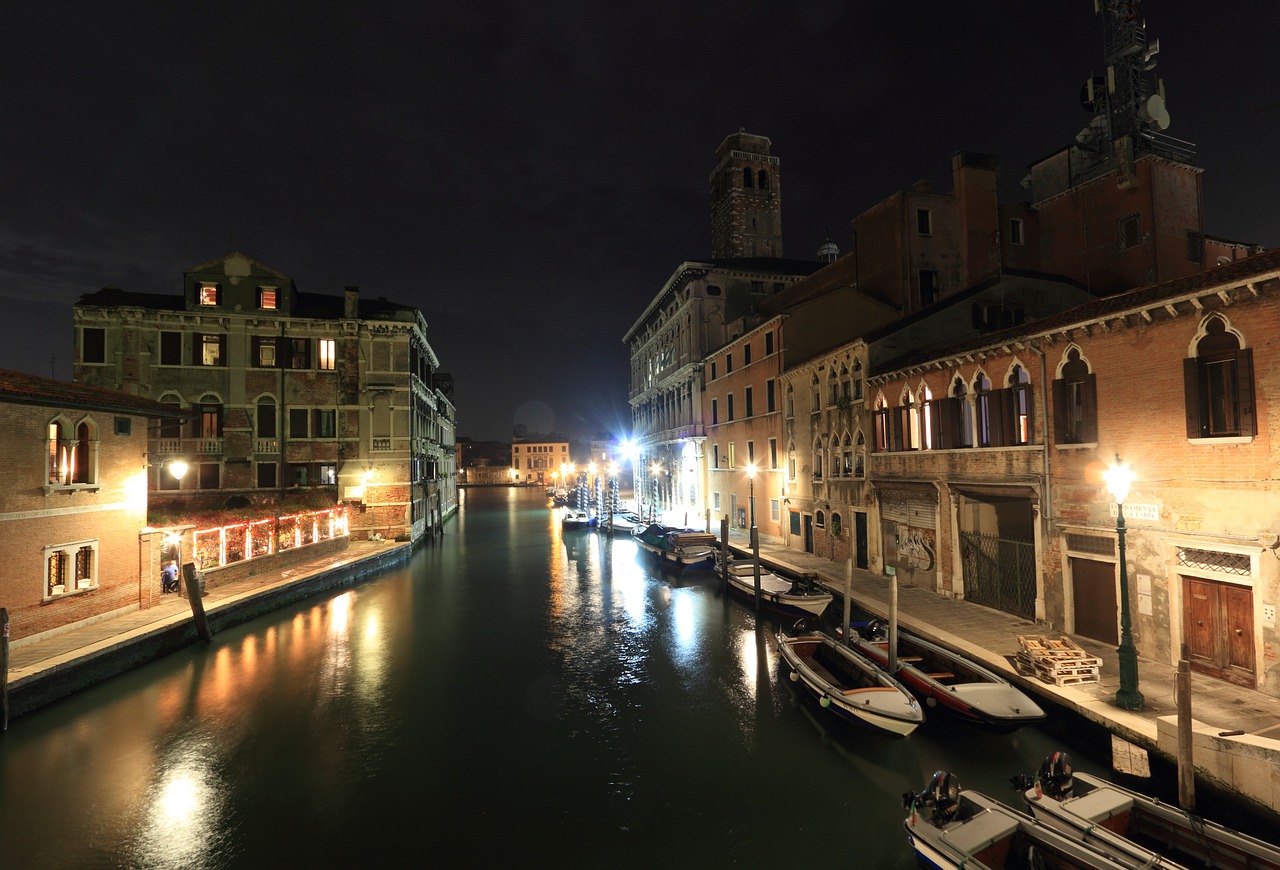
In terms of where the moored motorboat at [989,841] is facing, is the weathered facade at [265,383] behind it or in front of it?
behind

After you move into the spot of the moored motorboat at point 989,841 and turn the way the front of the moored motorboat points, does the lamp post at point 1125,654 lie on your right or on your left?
on your left

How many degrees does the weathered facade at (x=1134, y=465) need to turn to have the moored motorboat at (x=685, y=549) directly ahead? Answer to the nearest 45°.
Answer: approximately 90° to its right

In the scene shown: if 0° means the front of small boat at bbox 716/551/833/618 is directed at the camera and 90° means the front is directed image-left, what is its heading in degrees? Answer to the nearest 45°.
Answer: approximately 315°

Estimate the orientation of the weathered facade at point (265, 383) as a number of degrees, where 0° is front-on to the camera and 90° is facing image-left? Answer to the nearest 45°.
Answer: approximately 0°

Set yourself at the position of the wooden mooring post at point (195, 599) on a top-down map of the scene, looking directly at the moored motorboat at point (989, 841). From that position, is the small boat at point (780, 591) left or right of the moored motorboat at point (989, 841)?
left

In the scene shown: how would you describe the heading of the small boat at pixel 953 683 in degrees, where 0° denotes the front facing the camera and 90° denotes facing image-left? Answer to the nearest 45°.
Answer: approximately 315°

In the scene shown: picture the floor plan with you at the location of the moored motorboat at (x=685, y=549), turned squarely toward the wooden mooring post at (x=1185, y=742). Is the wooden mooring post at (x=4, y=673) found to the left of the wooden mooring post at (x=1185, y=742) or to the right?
right
